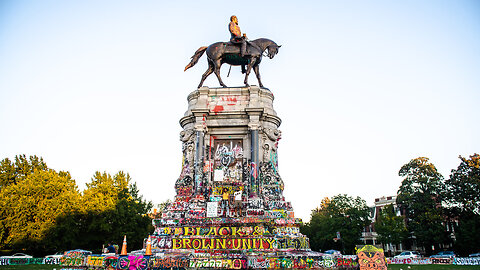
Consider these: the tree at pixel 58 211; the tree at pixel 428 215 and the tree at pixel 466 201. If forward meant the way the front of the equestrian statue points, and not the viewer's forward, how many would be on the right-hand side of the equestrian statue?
0

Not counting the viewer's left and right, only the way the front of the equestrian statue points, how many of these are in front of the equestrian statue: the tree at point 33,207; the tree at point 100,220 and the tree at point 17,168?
0

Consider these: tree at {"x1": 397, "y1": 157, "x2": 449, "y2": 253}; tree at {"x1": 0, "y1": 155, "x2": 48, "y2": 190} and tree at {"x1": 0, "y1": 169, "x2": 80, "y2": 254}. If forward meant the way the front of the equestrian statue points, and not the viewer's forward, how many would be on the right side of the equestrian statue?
0

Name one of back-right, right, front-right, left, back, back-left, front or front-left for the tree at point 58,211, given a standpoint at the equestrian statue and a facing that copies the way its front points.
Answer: back-left

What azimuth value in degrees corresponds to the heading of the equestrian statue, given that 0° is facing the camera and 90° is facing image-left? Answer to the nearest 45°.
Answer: approximately 270°

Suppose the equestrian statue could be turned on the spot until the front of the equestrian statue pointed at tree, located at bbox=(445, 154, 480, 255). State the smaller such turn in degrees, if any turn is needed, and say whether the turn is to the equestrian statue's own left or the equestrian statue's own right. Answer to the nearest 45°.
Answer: approximately 45° to the equestrian statue's own left

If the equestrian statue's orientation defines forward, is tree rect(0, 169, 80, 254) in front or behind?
behind

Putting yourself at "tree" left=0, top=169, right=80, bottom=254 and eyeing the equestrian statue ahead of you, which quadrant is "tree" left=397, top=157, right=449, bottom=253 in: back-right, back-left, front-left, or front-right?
front-left

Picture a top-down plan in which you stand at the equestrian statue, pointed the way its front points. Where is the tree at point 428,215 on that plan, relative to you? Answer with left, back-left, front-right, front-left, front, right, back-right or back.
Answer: front-left

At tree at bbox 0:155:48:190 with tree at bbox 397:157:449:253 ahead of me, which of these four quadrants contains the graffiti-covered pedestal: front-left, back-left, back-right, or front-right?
front-right

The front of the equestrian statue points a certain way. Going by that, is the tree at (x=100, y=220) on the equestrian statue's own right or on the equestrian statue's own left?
on the equestrian statue's own left
